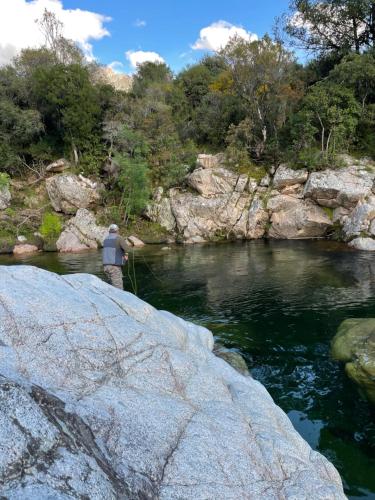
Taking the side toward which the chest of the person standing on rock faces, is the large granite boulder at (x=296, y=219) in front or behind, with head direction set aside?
in front

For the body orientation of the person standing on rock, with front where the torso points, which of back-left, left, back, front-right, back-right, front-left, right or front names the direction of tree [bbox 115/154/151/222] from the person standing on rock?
front-left

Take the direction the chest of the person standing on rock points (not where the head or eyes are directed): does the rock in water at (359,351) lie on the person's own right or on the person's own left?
on the person's own right

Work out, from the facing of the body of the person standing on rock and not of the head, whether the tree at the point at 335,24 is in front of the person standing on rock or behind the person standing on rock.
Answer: in front

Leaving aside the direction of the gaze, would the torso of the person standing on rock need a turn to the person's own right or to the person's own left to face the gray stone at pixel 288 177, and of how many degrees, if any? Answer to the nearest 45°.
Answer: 0° — they already face it

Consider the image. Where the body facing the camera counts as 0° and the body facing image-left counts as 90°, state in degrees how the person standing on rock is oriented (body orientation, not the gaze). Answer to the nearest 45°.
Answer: approximately 225°

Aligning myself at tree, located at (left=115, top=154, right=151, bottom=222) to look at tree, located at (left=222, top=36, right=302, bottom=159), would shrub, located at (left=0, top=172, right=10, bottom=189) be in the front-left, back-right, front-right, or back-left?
back-left

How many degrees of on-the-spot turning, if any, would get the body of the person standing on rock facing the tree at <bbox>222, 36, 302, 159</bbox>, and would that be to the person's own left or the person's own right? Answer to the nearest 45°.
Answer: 0° — they already face it

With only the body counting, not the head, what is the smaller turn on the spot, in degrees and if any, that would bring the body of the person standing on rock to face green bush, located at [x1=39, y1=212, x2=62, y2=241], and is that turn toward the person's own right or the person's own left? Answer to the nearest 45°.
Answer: approximately 45° to the person's own left

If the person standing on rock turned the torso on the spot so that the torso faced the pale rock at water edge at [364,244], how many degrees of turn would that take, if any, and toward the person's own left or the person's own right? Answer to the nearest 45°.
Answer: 0° — they already face it

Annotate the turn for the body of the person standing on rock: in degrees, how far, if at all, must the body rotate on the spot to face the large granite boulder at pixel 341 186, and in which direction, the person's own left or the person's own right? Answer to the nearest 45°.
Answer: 0° — they already face it

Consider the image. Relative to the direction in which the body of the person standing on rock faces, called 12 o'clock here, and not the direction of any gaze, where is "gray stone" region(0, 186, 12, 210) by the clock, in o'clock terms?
The gray stone is roughly at 10 o'clock from the person standing on rock.

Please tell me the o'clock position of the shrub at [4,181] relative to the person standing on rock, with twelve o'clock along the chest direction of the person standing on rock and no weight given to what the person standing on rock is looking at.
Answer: The shrub is roughly at 10 o'clock from the person standing on rock.

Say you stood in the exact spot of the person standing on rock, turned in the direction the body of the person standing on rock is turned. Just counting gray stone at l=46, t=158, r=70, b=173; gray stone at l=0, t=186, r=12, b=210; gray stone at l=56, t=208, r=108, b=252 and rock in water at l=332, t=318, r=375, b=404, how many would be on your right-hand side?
1

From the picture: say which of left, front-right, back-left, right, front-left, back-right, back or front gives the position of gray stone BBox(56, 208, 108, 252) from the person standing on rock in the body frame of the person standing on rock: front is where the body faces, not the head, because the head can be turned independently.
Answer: front-left
